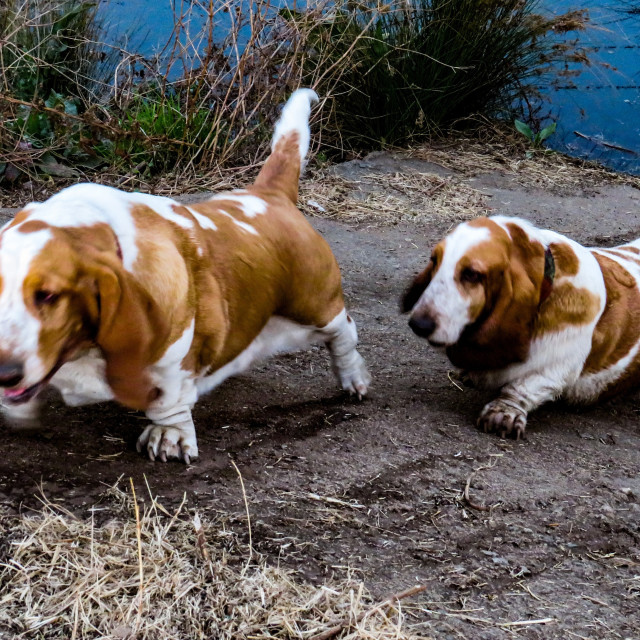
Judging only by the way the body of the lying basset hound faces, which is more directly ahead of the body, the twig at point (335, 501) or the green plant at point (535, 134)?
the twig

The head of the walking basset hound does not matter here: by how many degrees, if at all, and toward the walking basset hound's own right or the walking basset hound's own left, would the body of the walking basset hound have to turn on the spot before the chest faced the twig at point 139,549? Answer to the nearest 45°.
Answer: approximately 45° to the walking basset hound's own left

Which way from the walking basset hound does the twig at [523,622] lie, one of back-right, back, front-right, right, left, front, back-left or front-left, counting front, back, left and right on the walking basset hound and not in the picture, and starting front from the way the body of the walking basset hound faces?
left

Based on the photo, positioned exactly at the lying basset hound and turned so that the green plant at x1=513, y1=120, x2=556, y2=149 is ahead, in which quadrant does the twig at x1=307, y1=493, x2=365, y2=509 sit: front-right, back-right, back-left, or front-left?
back-left

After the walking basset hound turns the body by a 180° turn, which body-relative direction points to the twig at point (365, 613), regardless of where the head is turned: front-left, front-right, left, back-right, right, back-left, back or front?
right

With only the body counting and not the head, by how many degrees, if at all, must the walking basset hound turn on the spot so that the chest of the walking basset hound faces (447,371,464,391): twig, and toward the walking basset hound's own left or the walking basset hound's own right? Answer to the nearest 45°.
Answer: approximately 180°

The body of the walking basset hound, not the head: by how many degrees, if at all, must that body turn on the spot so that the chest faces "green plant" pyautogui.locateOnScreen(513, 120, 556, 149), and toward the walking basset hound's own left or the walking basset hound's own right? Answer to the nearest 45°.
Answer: approximately 180°

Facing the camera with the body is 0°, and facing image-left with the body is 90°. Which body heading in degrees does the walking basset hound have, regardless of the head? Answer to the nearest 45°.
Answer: approximately 45°

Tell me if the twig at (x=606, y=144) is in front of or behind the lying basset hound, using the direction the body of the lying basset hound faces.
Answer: behind

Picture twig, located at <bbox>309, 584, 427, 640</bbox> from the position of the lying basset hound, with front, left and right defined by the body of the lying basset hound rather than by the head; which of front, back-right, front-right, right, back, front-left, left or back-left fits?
front-left

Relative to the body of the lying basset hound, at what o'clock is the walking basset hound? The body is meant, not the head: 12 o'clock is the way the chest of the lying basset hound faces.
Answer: The walking basset hound is roughly at 12 o'clock from the lying basset hound.
